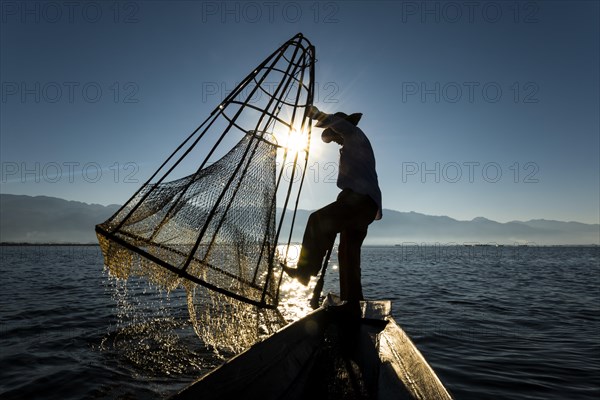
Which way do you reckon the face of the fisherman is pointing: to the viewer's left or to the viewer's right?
to the viewer's left

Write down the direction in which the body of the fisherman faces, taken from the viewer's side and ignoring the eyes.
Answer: to the viewer's left
